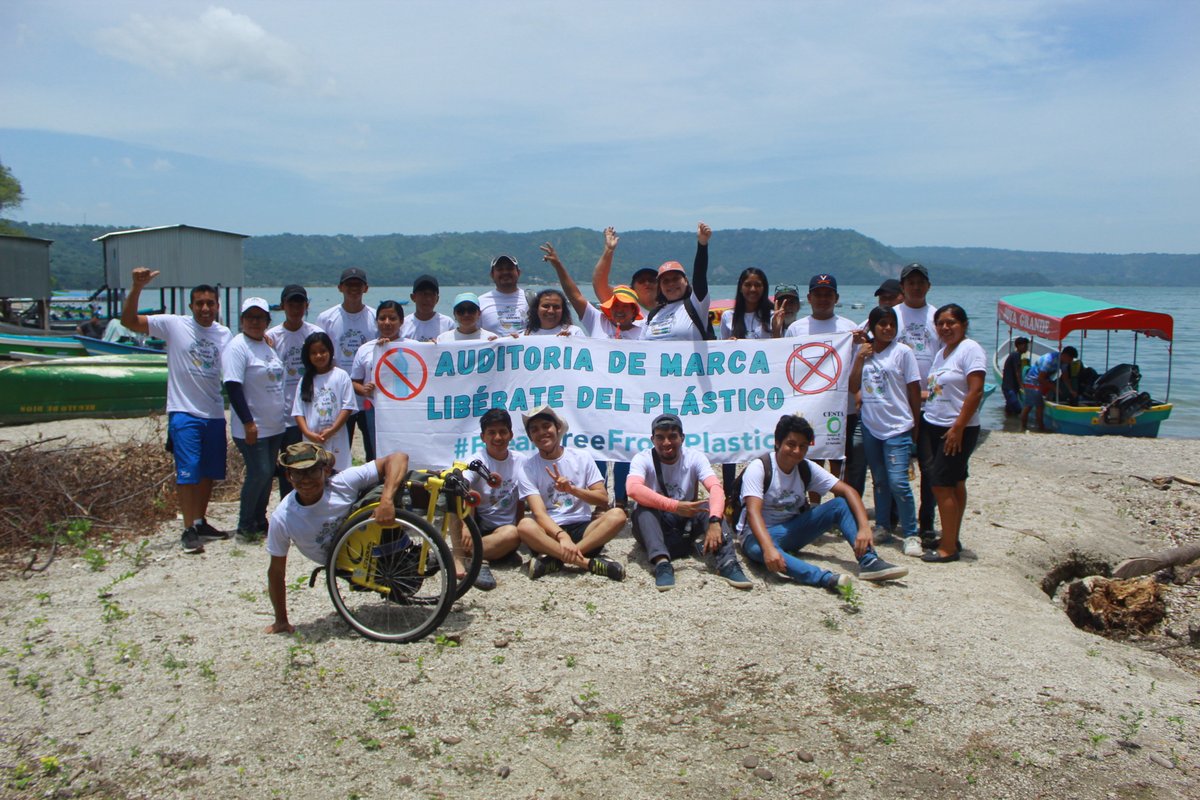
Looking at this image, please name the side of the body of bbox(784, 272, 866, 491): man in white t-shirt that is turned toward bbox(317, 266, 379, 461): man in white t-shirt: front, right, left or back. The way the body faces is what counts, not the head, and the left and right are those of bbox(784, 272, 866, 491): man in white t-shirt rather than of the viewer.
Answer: right

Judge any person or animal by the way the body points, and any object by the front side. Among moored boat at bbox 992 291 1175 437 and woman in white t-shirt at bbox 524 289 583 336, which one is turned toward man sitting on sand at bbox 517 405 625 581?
the woman in white t-shirt

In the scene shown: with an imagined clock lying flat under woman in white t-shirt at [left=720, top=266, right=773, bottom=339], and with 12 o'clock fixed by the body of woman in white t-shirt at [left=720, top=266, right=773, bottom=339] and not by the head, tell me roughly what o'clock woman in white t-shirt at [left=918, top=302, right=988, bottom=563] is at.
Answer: woman in white t-shirt at [left=918, top=302, right=988, bottom=563] is roughly at 10 o'clock from woman in white t-shirt at [left=720, top=266, right=773, bottom=339].

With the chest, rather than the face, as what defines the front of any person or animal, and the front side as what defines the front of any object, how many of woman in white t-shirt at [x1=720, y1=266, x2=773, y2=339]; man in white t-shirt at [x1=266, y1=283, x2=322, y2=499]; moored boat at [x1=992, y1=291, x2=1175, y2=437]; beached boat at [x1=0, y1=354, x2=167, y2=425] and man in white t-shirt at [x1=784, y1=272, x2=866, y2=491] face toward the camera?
3

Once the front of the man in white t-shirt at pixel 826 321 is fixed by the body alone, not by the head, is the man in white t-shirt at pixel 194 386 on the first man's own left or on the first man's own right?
on the first man's own right

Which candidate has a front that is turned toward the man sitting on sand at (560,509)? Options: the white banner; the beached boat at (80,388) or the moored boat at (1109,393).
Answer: the white banner
